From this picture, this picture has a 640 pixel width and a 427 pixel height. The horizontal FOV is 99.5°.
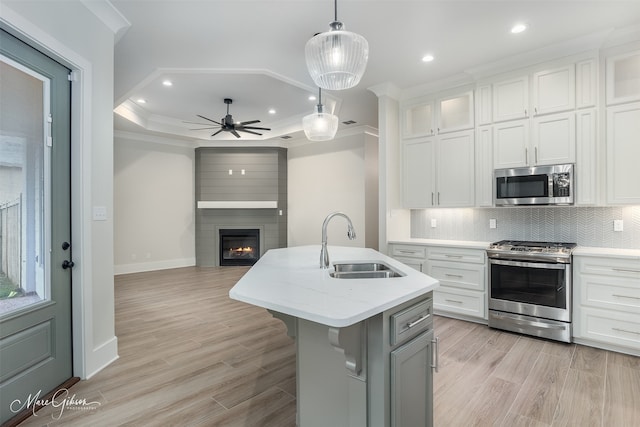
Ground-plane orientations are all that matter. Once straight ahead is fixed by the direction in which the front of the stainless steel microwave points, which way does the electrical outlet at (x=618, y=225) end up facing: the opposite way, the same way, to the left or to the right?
the same way

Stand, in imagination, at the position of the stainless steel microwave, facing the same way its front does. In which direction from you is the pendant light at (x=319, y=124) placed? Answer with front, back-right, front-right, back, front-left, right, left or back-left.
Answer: front-right

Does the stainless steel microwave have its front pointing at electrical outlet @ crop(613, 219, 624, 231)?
no

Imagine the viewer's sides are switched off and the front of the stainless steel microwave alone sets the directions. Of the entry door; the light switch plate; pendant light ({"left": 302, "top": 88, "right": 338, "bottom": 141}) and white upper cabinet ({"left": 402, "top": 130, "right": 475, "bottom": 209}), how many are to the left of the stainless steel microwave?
0

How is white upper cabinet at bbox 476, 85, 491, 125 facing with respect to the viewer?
toward the camera

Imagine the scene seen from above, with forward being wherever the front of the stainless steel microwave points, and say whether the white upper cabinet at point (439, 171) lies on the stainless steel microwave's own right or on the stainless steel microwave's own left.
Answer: on the stainless steel microwave's own right

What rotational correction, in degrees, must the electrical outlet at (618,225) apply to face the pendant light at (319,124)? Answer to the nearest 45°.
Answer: approximately 45° to its right

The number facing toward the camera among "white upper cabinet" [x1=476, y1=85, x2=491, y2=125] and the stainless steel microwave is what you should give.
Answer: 2

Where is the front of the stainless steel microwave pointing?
toward the camera

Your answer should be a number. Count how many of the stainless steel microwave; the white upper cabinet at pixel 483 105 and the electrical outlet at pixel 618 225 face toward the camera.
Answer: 3

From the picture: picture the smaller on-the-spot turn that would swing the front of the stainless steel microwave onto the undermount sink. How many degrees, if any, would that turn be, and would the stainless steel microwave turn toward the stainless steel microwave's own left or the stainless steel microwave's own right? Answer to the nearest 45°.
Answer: approximately 45° to the stainless steel microwave's own right

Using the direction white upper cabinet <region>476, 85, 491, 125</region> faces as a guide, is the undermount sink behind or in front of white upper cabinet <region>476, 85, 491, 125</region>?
in front

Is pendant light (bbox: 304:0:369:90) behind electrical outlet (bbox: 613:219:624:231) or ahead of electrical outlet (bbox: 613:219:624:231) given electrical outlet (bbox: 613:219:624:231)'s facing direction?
ahead

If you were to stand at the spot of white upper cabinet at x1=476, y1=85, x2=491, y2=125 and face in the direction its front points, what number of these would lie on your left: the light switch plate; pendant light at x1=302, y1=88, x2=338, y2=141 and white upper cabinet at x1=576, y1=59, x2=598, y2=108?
1
